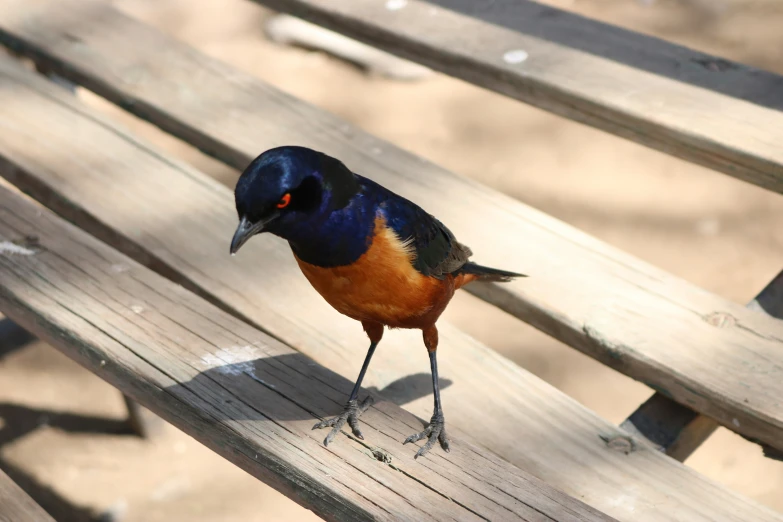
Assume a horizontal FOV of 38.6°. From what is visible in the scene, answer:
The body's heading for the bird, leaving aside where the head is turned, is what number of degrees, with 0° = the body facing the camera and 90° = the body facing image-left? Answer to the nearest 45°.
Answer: approximately 45°
